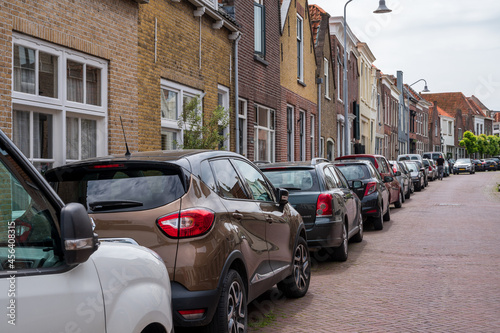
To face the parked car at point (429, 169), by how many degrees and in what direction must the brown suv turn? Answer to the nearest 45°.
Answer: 0° — it already faces it

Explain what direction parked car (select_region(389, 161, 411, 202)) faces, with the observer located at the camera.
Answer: facing away from the viewer

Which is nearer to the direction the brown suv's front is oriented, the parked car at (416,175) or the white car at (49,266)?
the parked car

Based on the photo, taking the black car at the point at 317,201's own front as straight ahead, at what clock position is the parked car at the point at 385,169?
The parked car is roughly at 11 o'clock from the black car.

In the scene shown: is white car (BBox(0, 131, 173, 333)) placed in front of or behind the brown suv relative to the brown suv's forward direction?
behind

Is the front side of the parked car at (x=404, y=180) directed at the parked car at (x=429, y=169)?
yes

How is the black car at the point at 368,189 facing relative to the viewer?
away from the camera

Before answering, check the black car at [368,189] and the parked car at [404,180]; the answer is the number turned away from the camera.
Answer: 2

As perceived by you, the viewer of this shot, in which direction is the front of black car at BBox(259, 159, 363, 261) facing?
facing away from the viewer and to the right of the viewer

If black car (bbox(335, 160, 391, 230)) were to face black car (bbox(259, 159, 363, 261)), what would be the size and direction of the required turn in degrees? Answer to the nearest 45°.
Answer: approximately 180°
